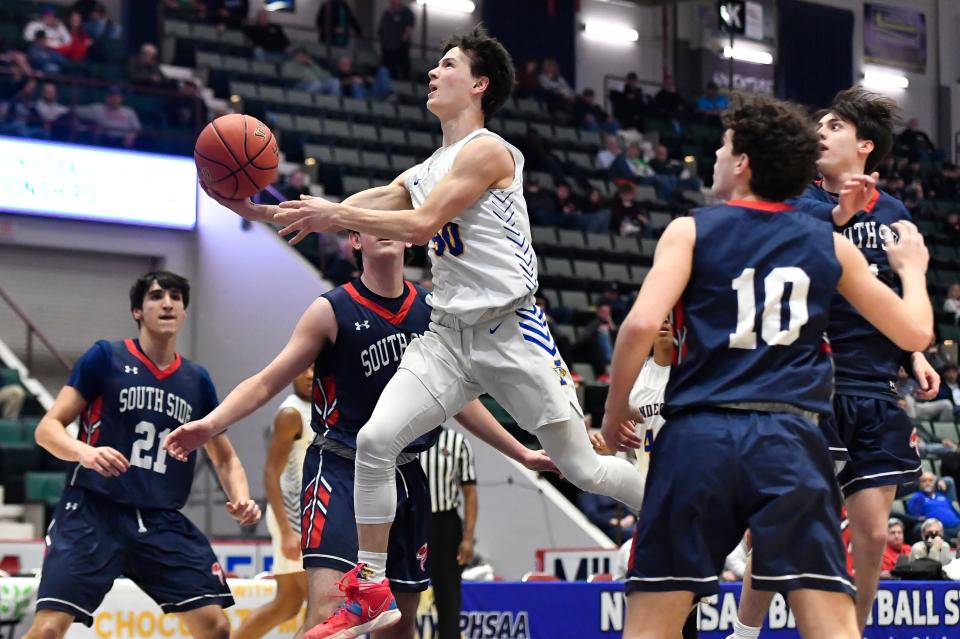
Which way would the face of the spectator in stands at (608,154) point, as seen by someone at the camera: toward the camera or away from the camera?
toward the camera

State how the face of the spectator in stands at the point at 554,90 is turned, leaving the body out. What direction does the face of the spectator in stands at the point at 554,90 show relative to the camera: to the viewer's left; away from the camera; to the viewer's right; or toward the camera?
toward the camera

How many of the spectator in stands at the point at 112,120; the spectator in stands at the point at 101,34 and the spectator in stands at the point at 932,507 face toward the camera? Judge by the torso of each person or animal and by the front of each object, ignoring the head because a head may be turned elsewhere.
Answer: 3

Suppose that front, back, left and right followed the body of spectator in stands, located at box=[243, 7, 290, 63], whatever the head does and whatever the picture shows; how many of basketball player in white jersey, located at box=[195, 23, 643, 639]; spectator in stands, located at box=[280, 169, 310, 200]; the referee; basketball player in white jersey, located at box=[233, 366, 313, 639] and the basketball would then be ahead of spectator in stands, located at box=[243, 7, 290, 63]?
5

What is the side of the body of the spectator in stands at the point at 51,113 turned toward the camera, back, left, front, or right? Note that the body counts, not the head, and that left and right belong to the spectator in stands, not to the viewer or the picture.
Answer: front

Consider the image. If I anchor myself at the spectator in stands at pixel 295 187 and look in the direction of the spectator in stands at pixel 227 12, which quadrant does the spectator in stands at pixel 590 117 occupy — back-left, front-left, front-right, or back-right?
front-right

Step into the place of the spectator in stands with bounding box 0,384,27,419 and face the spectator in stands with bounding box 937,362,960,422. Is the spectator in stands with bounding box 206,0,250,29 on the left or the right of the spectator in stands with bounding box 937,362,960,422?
left

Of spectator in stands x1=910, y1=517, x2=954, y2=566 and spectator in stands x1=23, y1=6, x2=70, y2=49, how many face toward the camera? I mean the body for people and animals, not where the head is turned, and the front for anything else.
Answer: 2

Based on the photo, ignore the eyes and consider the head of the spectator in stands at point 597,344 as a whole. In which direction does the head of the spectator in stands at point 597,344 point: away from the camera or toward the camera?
toward the camera

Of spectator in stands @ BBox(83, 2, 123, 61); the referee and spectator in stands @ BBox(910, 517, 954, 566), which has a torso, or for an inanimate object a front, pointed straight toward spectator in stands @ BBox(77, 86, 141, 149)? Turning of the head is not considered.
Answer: spectator in stands @ BBox(83, 2, 123, 61)

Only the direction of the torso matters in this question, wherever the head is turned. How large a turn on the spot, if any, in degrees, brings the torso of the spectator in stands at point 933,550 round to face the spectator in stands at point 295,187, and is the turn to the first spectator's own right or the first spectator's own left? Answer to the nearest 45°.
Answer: approximately 135° to the first spectator's own right

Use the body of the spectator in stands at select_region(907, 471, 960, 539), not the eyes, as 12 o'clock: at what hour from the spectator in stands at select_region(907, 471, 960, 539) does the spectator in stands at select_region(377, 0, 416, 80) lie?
the spectator in stands at select_region(377, 0, 416, 80) is roughly at 4 o'clock from the spectator in stands at select_region(907, 471, 960, 539).

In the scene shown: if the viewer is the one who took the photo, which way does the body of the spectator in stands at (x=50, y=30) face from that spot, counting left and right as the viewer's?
facing the viewer

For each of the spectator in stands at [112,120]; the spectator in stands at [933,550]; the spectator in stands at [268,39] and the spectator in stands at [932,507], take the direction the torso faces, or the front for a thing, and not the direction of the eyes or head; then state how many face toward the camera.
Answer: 4

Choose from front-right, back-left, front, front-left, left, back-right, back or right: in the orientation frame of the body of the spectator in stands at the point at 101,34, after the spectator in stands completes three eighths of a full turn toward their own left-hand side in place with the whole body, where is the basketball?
back-right

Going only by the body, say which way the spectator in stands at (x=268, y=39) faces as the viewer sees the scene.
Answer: toward the camera

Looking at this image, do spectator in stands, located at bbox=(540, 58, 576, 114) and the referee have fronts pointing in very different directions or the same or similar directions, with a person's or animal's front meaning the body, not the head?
same or similar directions

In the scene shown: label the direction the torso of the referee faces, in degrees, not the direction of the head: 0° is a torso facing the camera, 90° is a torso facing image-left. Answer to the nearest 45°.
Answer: approximately 45°
